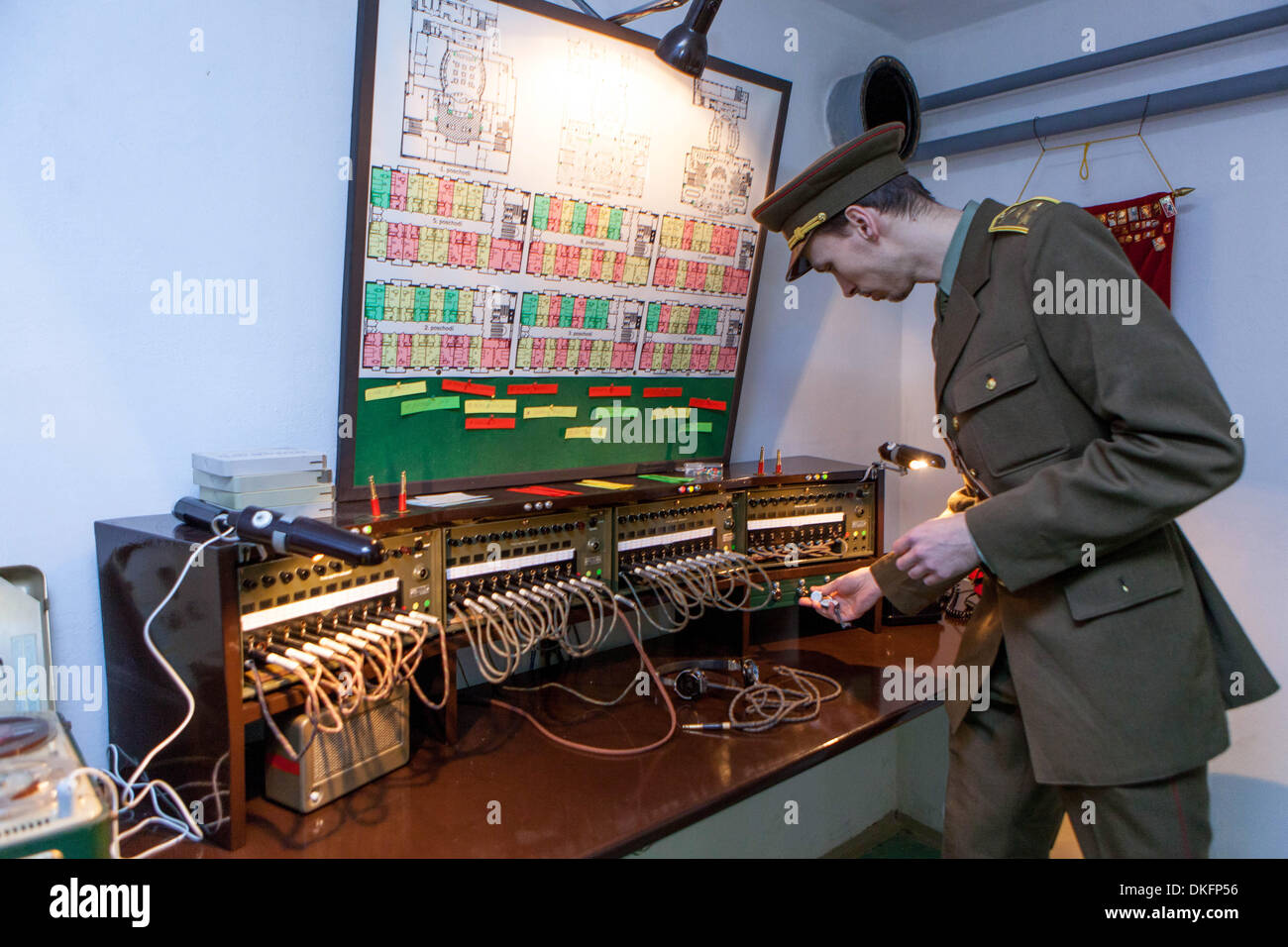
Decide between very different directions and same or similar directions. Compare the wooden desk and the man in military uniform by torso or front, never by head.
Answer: very different directions

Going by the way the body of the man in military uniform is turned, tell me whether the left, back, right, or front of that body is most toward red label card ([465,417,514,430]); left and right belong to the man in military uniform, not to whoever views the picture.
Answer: front

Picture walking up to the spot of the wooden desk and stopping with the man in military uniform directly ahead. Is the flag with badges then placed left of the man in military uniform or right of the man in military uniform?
left

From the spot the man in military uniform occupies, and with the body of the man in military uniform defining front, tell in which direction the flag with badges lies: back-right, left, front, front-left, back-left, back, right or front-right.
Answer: right

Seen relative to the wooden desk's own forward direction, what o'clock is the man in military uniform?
The man in military uniform is roughly at 11 o'clock from the wooden desk.

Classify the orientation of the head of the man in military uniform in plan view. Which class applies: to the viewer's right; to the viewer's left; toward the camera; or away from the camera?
to the viewer's left

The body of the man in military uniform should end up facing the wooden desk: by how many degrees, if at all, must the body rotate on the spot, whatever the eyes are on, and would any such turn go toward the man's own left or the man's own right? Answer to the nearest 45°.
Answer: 0° — they already face it

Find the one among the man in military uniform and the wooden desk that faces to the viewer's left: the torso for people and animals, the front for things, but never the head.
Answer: the man in military uniform

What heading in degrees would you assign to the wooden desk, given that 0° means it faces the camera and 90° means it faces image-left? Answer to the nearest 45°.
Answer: approximately 315°

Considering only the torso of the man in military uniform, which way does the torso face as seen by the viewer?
to the viewer's left

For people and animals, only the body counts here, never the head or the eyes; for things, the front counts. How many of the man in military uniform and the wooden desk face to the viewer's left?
1

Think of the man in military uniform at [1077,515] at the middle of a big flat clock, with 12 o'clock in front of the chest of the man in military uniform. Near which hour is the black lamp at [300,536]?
The black lamp is roughly at 11 o'clock from the man in military uniform.
